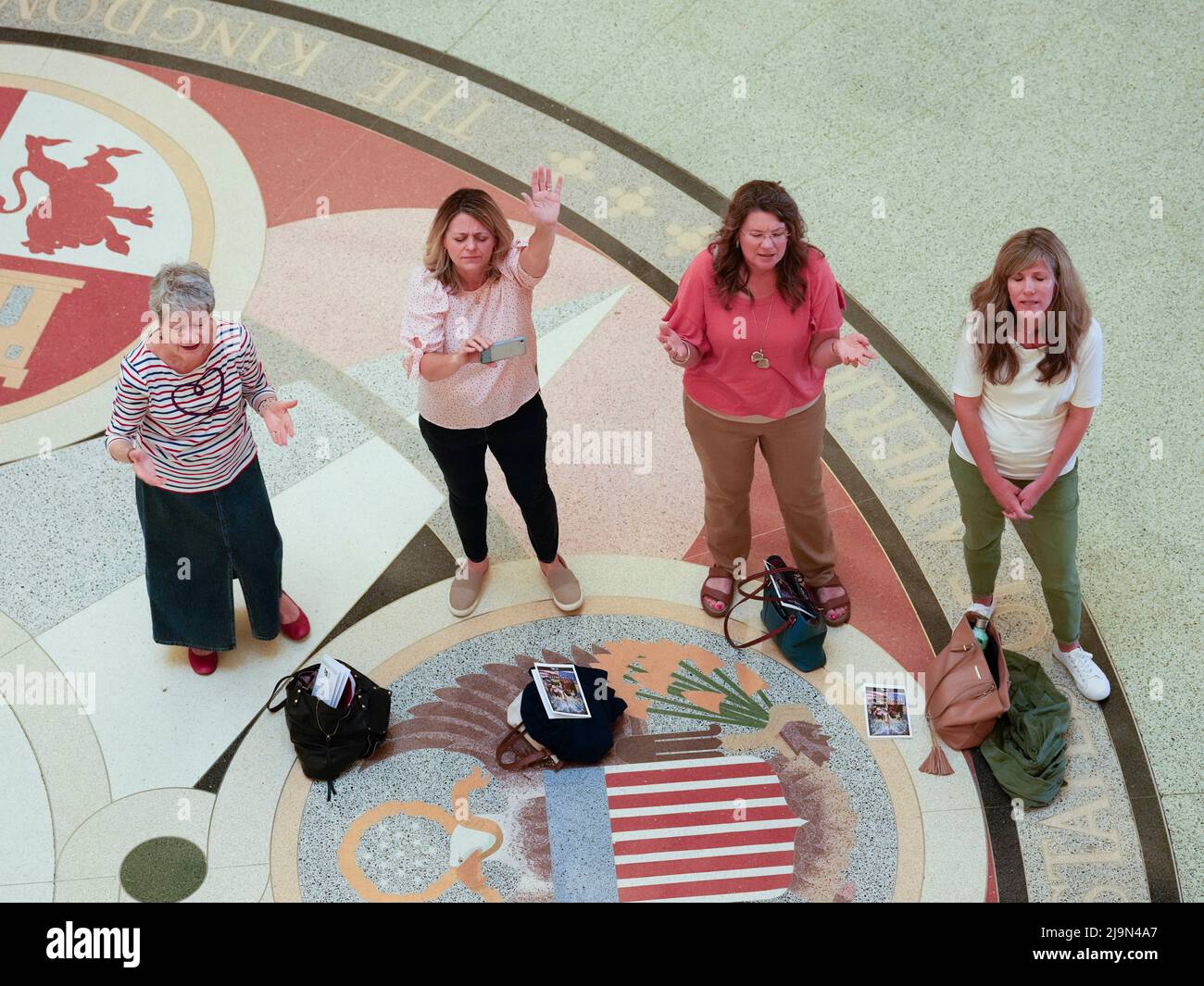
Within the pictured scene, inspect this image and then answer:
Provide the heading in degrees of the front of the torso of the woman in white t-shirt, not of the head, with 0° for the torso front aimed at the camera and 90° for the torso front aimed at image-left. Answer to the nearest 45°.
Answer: approximately 0°

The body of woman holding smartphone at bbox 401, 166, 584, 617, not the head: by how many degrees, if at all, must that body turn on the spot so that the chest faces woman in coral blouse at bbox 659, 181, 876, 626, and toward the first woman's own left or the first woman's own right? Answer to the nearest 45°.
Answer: approximately 90° to the first woman's own left

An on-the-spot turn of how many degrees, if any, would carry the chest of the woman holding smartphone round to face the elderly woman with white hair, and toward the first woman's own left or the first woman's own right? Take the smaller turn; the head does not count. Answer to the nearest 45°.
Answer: approximately 90° to the first woman's own right

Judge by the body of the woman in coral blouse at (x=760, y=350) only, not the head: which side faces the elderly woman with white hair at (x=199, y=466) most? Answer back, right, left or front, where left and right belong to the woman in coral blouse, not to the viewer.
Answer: right

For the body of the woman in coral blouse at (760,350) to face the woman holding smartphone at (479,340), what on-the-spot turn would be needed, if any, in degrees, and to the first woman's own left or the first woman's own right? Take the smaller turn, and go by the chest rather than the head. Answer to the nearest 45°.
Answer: approximately 90° to the first woman's own right
